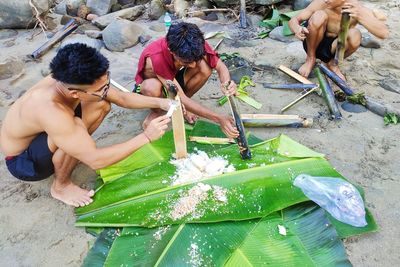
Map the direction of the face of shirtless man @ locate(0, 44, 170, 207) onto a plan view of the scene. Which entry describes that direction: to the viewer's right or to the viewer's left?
to the viewer's right

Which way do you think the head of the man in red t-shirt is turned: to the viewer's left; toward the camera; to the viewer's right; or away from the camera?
toward the camera

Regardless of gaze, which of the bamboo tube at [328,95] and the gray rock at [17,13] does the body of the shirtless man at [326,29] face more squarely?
the bamboo tube

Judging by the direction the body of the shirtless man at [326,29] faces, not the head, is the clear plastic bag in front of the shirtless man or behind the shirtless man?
in front

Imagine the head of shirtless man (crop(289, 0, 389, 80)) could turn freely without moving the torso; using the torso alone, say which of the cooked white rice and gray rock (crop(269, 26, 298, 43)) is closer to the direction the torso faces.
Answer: the cooked white rice

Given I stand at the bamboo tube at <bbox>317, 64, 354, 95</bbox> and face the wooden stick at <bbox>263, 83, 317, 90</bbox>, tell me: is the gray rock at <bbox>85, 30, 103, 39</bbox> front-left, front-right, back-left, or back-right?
front-right

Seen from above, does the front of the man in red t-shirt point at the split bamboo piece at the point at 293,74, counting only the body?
no

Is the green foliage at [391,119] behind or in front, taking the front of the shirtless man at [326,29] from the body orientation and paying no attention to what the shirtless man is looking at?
in front

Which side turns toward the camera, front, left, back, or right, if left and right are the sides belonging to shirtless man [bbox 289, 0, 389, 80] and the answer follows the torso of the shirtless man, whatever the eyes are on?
front

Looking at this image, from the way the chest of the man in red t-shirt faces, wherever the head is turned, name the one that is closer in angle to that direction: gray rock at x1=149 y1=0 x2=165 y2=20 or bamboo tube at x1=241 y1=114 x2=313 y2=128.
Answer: the bamboo tube

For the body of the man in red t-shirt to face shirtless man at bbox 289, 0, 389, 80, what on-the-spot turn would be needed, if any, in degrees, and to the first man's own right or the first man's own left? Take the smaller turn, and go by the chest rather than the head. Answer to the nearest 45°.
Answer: approximately 90° to the first man's own left

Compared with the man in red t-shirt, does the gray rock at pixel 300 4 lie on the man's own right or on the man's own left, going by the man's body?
on the man's own left

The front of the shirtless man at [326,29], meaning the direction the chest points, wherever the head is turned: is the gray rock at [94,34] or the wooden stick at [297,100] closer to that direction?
the wooden stick

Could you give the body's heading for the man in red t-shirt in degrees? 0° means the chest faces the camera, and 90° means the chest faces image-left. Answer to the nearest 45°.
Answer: approximately 315°

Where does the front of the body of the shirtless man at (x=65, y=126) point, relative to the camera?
to the viewer's right

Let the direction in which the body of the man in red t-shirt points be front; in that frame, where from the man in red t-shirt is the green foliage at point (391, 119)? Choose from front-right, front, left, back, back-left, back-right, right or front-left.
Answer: front-left
